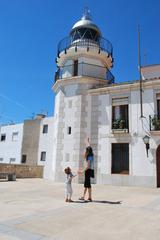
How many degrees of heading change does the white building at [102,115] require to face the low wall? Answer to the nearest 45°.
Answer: approximately 135° to its right

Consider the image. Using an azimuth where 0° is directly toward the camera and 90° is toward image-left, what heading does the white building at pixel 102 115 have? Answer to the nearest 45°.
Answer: approximately 0°

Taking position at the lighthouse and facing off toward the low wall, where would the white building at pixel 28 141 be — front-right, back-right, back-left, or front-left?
front-right
